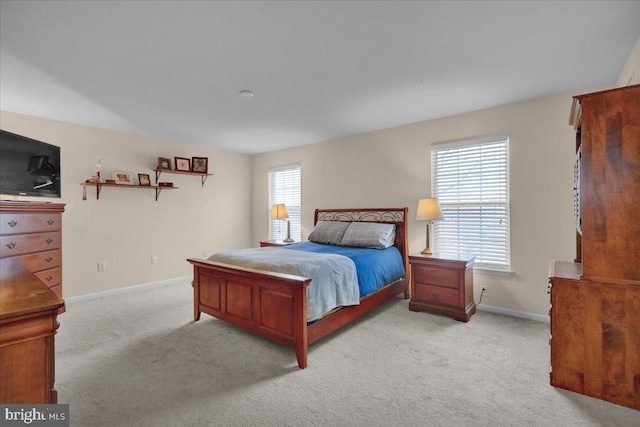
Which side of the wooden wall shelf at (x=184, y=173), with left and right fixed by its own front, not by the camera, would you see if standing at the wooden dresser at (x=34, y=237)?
right

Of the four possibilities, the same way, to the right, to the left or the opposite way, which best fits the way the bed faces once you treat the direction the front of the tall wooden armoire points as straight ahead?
to the left

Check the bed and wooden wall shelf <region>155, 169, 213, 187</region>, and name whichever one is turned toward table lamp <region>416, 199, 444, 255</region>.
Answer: the wooden wall shelf

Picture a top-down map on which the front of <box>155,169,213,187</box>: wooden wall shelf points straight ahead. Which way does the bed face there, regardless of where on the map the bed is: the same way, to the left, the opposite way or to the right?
to the right

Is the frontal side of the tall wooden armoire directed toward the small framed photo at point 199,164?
yes

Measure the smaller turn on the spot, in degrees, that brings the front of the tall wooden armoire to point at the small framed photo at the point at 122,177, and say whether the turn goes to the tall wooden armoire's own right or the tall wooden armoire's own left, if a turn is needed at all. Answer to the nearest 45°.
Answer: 0° — it already faces it

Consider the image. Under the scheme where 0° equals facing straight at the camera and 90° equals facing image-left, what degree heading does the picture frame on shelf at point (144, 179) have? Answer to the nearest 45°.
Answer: approximately 315°

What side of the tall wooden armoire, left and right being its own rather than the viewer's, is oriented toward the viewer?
left

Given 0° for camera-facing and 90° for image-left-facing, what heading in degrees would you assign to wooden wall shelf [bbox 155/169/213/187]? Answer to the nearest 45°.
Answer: approximately 315°

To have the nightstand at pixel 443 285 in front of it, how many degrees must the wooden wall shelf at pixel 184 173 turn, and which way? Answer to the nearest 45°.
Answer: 0° — it already faces it

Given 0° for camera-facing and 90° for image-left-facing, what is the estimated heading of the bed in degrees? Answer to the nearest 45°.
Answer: approximately 45°

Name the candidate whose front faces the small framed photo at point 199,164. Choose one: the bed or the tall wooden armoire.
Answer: the tall wooden armoire
